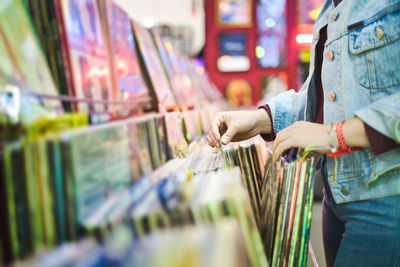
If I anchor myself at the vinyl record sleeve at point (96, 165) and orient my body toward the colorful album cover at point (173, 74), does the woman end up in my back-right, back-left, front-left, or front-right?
front-right

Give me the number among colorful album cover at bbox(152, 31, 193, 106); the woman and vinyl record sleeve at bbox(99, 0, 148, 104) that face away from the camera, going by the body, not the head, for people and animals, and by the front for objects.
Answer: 0

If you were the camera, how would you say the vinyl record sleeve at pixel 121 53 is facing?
facing the viewer and to the right of the viewer

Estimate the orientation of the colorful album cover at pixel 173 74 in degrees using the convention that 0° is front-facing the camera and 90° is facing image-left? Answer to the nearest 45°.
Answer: approximately 315°

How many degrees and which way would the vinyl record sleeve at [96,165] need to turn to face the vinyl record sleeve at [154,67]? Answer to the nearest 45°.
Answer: approximately 135° to its left

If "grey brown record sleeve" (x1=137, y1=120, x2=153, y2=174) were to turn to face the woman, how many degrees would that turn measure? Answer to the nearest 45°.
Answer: approximately 45° to its left

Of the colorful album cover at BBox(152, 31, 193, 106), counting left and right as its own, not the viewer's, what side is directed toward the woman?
front

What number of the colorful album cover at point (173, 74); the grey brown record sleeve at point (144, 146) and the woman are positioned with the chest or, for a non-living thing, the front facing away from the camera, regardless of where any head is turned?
0
